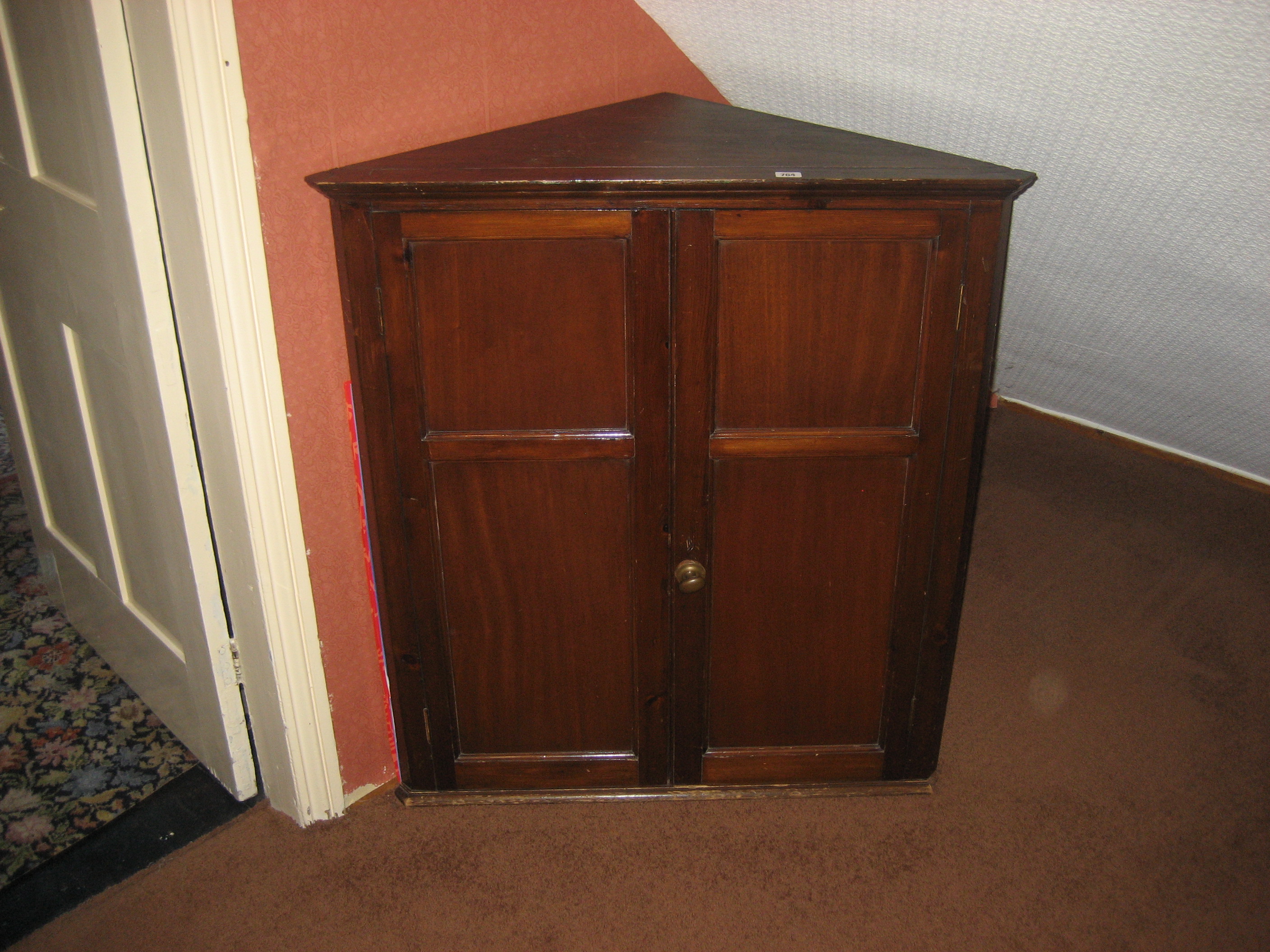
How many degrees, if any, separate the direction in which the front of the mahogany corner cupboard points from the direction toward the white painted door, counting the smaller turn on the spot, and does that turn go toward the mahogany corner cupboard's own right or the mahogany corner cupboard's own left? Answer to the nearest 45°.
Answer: approximately 90° to the mahogany corner cupboard's own right

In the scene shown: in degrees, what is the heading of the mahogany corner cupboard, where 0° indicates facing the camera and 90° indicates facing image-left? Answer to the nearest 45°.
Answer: approximately 0°

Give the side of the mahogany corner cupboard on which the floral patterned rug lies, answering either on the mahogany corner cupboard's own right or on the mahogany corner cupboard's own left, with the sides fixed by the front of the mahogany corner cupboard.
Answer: on the mahogany corner cupboard's own right
